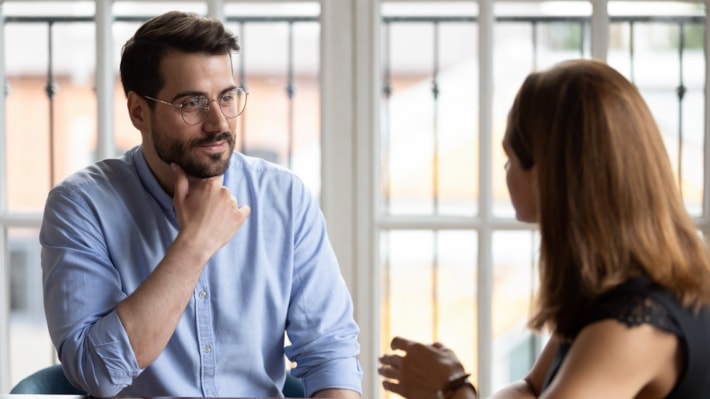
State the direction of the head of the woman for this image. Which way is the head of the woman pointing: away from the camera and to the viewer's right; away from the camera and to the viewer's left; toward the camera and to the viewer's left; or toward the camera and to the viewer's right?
away from the camera and to the viewer's left

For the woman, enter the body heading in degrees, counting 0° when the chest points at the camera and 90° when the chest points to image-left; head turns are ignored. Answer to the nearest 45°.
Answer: approximately 135°

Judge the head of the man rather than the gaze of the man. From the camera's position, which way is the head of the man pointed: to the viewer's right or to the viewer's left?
to the viewer's right

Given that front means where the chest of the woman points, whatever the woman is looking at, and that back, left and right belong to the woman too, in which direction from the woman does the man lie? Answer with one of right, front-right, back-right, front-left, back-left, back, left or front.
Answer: front
